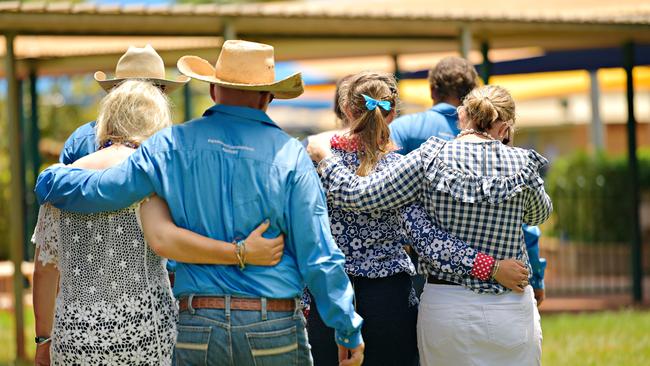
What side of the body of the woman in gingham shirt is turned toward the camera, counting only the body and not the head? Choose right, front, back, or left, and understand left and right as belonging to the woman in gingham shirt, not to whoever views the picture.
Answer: back

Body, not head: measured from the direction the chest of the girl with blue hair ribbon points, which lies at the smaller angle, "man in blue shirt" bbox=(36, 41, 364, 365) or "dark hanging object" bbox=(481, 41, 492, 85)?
the dark hanging object

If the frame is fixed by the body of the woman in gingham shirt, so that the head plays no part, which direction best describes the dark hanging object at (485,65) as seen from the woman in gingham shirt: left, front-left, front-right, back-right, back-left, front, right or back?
front

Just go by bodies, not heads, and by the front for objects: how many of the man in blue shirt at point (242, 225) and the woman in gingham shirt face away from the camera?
2

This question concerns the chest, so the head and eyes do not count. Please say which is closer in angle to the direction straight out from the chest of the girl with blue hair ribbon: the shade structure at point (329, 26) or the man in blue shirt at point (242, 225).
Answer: the shade structure

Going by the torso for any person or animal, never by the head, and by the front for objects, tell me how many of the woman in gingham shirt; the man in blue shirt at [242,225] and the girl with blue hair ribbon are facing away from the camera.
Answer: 3

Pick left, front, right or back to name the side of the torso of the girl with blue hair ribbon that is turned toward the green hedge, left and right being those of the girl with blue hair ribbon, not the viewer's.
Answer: front

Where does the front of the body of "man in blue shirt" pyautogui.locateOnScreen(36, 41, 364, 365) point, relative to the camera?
away from the camera

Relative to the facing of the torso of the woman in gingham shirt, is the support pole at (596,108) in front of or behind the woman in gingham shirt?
in front

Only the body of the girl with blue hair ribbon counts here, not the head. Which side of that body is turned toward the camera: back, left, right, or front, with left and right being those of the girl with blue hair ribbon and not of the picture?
back

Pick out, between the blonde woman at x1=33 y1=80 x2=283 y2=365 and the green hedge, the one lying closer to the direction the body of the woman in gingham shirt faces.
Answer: the green hedge

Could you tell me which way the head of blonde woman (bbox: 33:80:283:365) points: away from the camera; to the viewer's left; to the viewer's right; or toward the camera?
away from the camera
